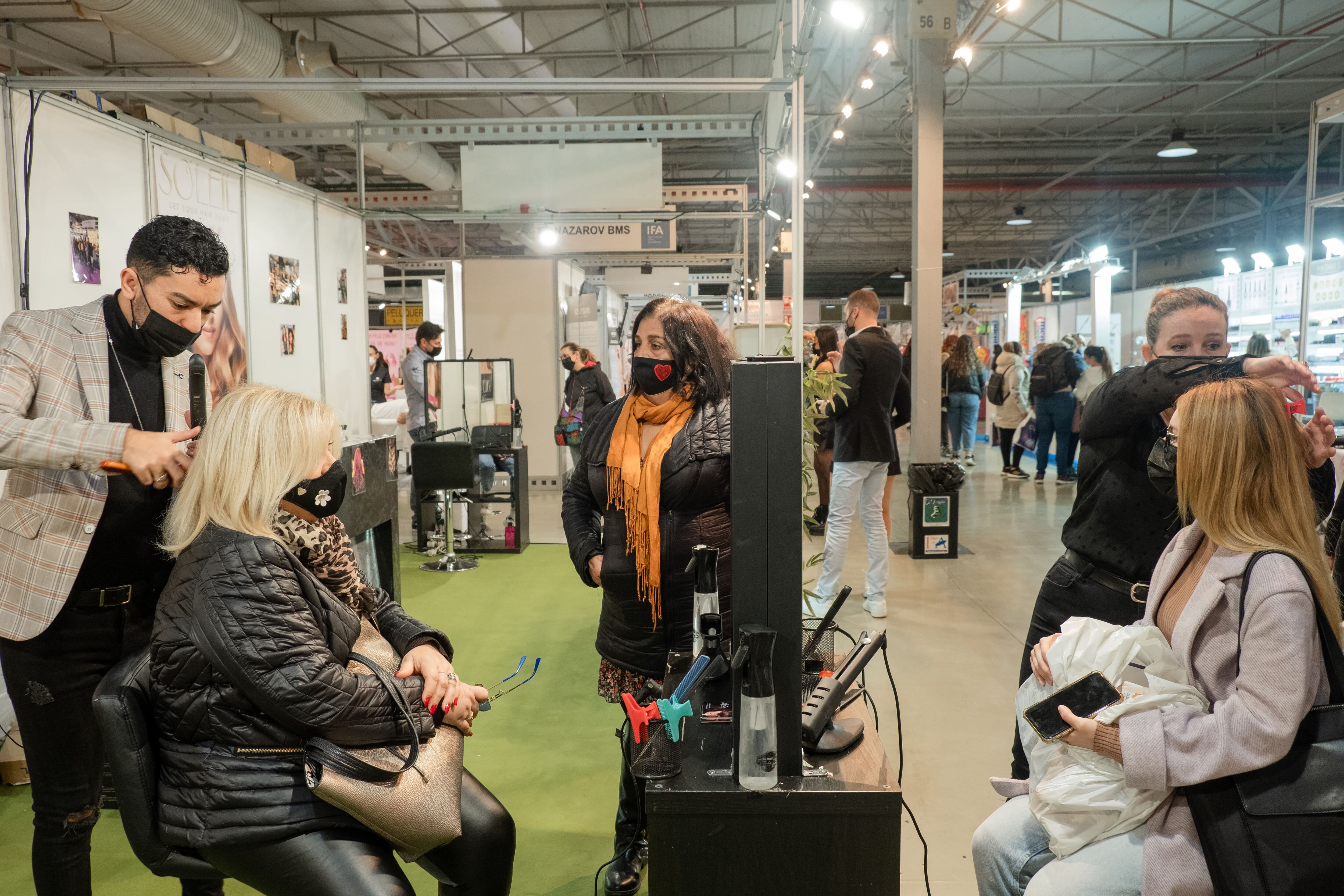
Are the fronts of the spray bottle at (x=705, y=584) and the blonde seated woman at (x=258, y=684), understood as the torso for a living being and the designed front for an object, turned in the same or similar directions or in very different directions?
very different directions

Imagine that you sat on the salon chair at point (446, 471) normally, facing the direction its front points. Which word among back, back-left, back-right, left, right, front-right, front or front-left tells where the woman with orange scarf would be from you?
back

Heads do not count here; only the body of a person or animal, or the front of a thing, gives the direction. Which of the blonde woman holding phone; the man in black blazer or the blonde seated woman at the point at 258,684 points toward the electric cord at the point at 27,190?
the blonde woman holding phone

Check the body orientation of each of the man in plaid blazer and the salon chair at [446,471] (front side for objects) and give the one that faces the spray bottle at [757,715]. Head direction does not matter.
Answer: the man in plaid blazer

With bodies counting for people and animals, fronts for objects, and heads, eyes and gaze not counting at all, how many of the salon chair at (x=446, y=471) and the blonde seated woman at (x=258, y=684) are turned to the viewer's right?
1

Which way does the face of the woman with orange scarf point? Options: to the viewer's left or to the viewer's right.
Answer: to the viewer's left

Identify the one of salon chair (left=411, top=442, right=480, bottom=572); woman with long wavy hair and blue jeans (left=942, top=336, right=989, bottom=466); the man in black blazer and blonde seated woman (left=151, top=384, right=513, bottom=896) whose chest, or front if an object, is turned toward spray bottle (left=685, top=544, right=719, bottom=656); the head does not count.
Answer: the blonde seated woman

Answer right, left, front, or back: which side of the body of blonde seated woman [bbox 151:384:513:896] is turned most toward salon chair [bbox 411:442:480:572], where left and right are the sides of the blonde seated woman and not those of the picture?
left

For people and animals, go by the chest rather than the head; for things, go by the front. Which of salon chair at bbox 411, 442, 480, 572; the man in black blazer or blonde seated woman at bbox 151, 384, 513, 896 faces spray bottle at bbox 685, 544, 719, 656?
the blonde seated woman

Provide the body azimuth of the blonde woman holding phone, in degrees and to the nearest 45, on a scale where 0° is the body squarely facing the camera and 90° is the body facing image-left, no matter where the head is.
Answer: approximately 90°
